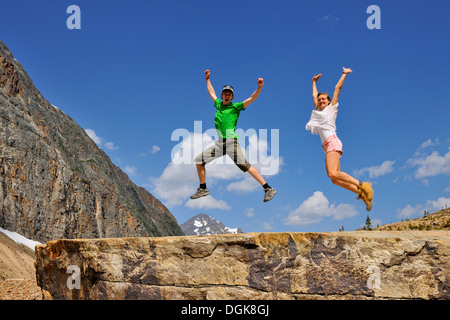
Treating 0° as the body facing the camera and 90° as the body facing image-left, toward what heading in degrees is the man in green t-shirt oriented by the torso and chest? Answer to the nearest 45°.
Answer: approximately 0°

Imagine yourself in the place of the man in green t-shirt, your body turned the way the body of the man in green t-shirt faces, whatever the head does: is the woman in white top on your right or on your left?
on your left

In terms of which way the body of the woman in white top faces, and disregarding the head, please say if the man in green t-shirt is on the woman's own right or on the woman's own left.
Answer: on the woman's own right

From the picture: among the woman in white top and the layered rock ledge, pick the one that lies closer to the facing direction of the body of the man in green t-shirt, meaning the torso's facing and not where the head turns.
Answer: the layered rock ledge
